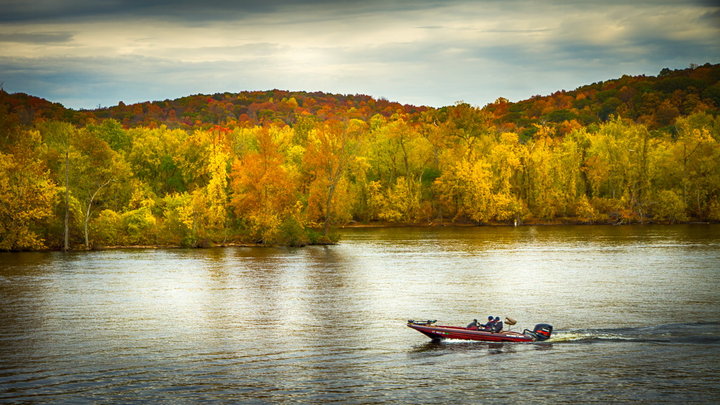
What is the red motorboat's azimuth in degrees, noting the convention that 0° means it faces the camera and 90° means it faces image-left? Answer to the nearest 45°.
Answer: approximately 90°
